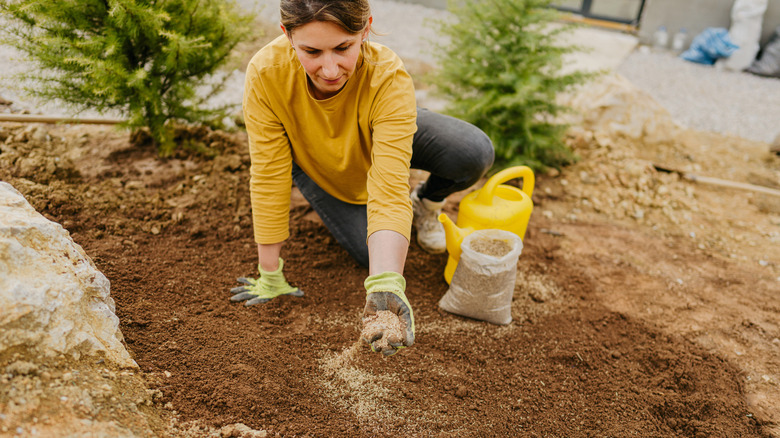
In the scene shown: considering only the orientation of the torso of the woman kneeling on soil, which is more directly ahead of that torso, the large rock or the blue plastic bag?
the large rock

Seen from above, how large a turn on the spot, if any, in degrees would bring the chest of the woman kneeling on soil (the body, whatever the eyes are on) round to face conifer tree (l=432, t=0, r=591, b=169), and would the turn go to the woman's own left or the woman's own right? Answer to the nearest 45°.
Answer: approximately 135° to the woman's own left

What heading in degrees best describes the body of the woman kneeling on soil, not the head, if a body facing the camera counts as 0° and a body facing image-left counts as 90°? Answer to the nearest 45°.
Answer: approximately 0°

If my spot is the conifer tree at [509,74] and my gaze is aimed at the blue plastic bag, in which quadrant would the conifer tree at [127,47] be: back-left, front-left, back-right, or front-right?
back-left

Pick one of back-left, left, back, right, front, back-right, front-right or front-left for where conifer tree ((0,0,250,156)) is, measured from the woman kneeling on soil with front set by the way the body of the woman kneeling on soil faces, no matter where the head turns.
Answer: back-right

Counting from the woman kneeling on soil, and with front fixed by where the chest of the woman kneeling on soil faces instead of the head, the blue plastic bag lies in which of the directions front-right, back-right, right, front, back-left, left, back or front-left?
back-left

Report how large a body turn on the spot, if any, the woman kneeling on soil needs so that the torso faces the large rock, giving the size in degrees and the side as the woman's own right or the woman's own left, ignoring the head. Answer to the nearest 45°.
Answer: approximately 45° to the woman's own right
